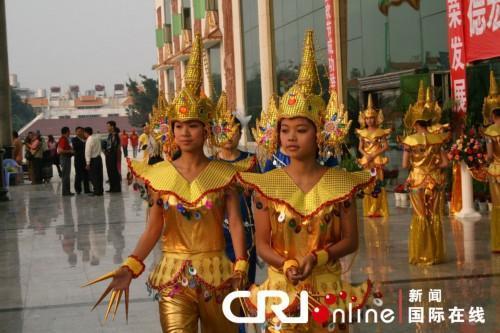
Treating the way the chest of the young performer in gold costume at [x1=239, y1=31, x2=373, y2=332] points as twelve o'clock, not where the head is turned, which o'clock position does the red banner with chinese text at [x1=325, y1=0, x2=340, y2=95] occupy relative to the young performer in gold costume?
The red banner with chinese text is roughly at 6 o'clock from the young performer in gold costume.

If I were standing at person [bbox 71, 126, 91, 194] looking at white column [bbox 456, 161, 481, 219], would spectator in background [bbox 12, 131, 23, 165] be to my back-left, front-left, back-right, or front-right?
back-left

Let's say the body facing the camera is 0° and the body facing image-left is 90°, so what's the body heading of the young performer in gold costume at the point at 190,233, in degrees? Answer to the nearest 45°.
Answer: approximately 0°

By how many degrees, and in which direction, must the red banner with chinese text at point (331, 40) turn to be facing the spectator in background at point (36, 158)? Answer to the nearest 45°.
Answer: approximately 90° to its right

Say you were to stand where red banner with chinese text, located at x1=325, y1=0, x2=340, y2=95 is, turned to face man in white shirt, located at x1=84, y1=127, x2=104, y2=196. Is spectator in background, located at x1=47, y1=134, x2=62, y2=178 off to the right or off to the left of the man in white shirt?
right

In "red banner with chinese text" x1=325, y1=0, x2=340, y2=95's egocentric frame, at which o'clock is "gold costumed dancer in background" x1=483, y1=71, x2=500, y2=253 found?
The gold costumed dancer in background is roughly at 10 o'clock from the red banner with chinese text.
